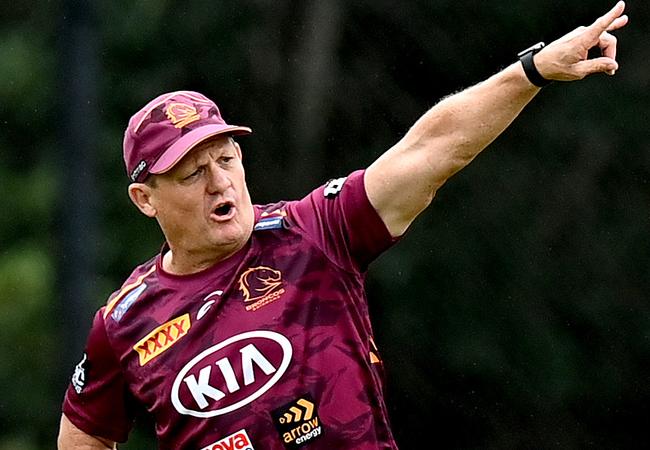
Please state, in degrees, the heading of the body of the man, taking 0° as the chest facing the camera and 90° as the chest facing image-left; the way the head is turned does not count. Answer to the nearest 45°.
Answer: approximately 0°
